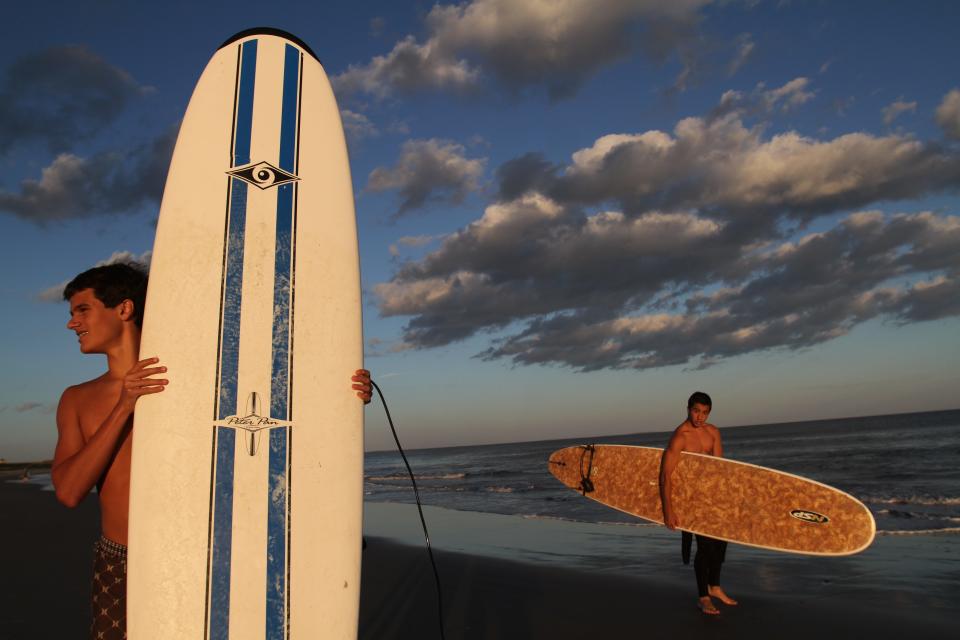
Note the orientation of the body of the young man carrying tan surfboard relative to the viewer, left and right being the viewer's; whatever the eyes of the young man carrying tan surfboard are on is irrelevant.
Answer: facing the viewer and to the right of the viewer

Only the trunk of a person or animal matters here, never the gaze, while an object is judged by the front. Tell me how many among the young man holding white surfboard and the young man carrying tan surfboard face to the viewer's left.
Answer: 0

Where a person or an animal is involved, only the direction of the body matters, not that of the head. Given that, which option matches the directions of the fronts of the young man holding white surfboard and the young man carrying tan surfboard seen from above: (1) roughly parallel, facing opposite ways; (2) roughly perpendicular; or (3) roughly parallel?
roughly parallel

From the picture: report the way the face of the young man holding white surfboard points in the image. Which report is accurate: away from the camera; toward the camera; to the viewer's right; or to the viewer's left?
to the viewer's left

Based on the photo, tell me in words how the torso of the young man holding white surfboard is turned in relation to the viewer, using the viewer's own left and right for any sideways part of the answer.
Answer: facing the viewer

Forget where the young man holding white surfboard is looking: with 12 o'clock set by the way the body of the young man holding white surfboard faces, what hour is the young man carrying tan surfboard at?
The young man carrying tan surfboard is roughly at 8 o'clock from the young man holding white surfboard.
